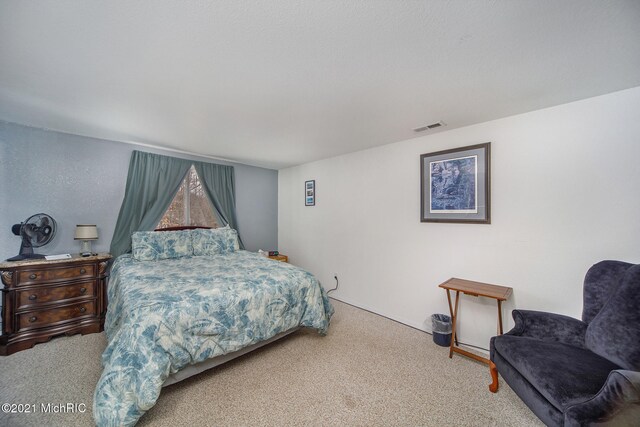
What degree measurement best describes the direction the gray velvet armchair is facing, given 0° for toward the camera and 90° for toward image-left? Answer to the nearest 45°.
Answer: approximately 45°

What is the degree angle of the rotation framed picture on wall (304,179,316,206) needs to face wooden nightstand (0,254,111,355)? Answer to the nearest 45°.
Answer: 0° — it already faces it

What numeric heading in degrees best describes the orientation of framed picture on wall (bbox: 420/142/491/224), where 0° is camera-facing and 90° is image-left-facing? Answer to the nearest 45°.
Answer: approximately 45°

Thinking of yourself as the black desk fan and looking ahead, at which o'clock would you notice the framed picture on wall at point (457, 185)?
The framed picture on wall is roughly at 12 o'clock from the black desk fan.

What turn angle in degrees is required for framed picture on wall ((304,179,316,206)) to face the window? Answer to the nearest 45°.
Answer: approximately 45° to its right

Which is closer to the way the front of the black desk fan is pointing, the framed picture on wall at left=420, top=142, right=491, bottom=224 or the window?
the framed picture on wall

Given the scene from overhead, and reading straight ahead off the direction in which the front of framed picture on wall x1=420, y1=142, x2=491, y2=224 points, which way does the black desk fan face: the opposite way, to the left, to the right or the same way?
the opposite way

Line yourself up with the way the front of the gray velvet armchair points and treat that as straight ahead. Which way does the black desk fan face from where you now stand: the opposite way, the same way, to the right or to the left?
the opposite way
